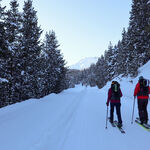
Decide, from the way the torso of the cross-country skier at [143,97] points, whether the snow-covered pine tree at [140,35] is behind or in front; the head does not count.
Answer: in front

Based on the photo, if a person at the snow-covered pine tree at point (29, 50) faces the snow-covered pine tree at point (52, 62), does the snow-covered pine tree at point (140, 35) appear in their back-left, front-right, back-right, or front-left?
front-right

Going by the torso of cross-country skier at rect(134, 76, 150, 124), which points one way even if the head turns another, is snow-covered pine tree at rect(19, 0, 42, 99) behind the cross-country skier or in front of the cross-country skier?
in front

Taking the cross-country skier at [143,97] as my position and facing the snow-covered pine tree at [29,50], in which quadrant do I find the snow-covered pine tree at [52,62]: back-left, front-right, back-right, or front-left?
front-right

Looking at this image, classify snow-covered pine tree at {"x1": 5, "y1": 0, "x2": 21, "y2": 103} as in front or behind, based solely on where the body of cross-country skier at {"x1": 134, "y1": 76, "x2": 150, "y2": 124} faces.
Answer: in front

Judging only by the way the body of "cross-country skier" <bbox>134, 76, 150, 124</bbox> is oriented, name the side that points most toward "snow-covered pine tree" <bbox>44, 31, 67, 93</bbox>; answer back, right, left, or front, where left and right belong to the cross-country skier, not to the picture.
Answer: front

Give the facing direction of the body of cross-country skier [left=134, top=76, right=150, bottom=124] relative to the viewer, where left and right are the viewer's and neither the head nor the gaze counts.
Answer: facing away from the viewer and to the left of the viewer

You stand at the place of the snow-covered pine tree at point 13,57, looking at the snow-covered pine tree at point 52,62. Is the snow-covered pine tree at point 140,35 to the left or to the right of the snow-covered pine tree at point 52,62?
right
